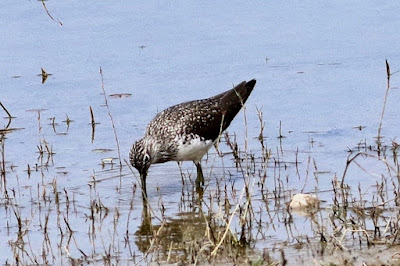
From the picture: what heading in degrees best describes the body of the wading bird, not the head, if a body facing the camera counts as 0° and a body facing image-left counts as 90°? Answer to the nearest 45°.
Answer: approximately 90°

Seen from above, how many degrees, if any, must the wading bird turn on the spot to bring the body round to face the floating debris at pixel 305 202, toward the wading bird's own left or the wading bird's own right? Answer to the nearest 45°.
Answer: approximately 135° to the wading bird's own left
